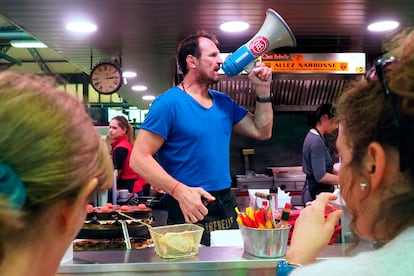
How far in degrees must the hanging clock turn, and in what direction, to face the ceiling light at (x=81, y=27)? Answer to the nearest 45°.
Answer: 0° — it already faces it

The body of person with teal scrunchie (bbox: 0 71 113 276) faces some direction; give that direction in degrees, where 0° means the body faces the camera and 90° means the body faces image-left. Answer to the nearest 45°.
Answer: approximately 225°

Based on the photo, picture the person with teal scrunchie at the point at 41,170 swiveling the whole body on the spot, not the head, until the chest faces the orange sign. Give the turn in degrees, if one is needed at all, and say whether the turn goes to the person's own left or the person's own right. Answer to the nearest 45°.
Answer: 0° — they already face it

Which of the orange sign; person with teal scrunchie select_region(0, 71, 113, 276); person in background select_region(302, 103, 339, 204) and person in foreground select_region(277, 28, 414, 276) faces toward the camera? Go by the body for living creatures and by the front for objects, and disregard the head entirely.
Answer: the orange sign

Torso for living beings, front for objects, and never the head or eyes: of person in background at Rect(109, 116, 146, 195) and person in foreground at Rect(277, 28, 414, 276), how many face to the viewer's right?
0

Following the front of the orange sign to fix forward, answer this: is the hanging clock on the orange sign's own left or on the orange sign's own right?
on the orange sign's own right

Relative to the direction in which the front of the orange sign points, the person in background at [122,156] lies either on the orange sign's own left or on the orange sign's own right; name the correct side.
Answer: on the orange sign's own right
